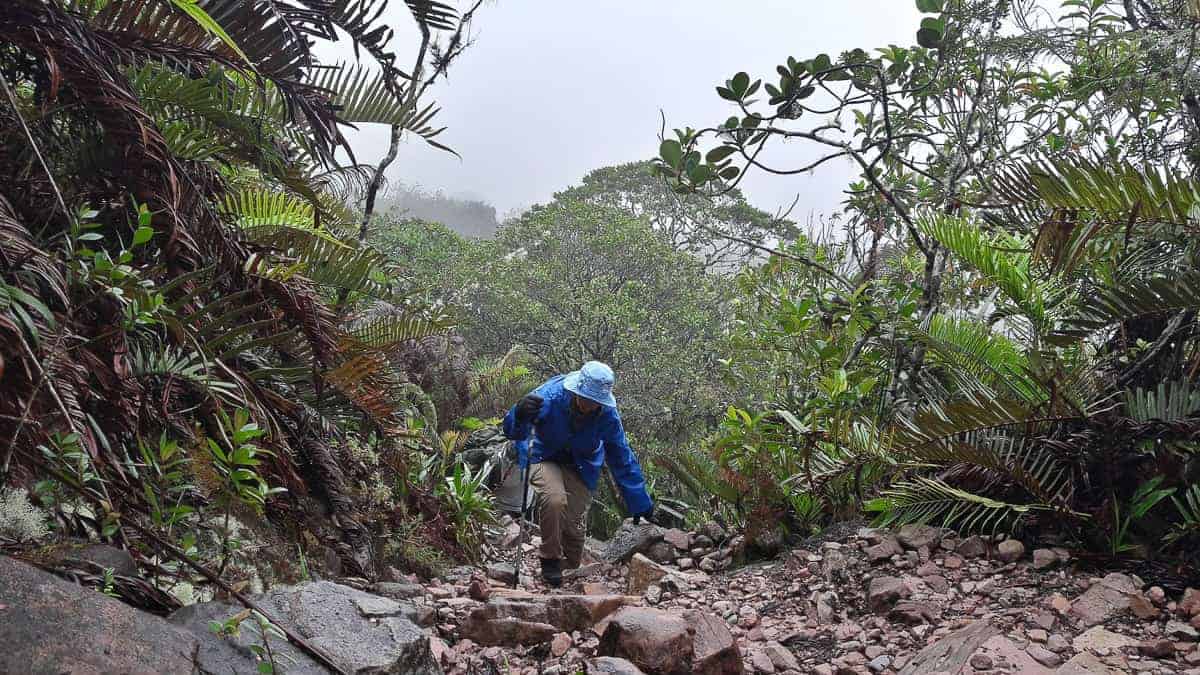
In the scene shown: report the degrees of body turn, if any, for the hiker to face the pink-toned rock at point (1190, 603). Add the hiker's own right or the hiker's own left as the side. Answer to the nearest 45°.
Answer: approximately 45° to the hiker's own left

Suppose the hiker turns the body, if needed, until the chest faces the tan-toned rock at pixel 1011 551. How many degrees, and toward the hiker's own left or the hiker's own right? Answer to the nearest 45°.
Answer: approximately 45° to the hiker's own left

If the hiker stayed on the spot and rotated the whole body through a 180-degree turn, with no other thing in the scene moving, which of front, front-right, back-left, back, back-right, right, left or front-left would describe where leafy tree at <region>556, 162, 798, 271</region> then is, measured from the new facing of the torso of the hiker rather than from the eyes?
front

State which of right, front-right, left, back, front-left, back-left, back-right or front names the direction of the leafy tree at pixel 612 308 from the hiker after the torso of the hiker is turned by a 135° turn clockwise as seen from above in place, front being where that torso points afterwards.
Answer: front-right

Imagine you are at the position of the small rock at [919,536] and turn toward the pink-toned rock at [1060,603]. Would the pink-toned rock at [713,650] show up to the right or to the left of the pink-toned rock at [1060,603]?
right

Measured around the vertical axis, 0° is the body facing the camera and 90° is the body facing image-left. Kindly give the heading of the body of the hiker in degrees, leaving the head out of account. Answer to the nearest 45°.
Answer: approximately 0°

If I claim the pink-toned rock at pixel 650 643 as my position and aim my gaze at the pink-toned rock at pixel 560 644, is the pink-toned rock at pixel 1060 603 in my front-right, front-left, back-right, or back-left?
back-right
